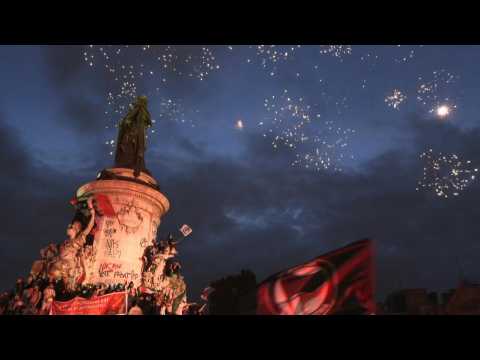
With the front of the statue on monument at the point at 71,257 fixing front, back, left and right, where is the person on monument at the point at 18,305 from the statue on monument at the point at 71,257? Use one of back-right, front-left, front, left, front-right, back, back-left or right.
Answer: front

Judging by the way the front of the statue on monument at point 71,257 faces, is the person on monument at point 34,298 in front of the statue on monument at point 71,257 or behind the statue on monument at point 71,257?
in front

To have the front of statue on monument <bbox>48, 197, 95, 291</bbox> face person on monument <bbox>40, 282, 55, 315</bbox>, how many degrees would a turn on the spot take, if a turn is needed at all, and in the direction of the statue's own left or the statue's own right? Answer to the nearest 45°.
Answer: approximately 45° to the statue's own left

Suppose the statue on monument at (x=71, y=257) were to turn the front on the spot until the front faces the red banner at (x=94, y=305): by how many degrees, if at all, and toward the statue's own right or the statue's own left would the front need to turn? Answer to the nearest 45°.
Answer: approximately 45° to the statue's own left
